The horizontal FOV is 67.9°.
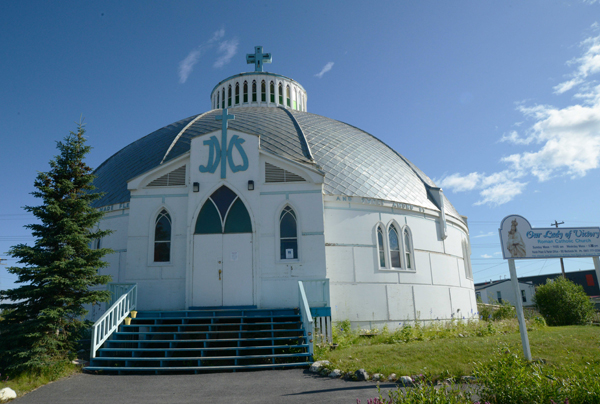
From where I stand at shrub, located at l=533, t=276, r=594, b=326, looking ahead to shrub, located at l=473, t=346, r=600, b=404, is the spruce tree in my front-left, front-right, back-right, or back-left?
front-right

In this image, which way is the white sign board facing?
toward the camera

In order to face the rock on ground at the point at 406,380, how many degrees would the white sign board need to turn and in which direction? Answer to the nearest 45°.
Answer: approximately 45° to its right

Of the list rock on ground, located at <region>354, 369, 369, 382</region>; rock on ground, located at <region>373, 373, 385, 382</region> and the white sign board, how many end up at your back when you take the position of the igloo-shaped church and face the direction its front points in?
0

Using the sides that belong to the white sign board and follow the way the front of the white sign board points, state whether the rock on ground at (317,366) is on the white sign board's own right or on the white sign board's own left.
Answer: on the white sign board's own right

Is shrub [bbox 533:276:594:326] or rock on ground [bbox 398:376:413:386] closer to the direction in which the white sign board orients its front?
the rock on ground

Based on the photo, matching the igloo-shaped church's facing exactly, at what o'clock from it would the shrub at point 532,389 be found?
The shrub is roughly at 11 o'clock from the igloo-shaped church.

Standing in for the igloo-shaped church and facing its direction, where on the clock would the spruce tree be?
The spruce tree is roughly at 2 o'clock from the igloo-shaped church.

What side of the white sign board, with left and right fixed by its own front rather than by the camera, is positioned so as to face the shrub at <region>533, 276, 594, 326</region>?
back

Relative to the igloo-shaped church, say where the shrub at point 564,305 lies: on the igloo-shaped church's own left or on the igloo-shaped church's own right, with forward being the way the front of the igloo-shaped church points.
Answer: on the igloo-shaped church's own left

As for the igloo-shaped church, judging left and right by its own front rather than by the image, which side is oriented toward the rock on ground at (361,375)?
front

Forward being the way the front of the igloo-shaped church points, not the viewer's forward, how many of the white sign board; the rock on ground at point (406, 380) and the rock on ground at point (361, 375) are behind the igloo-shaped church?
0

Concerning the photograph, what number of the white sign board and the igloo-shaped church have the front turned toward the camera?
2

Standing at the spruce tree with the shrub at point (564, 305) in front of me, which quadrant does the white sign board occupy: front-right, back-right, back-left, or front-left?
front-right

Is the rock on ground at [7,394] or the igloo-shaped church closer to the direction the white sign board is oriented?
the rock on ground

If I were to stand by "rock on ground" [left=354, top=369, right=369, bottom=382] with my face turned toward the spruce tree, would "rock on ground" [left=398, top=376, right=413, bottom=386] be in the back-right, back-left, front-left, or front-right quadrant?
back-left

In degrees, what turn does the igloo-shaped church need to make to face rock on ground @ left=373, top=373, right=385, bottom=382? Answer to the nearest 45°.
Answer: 0° — it already faces it

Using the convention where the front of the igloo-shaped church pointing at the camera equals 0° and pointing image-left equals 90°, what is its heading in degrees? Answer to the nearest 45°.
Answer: approximately 0°
